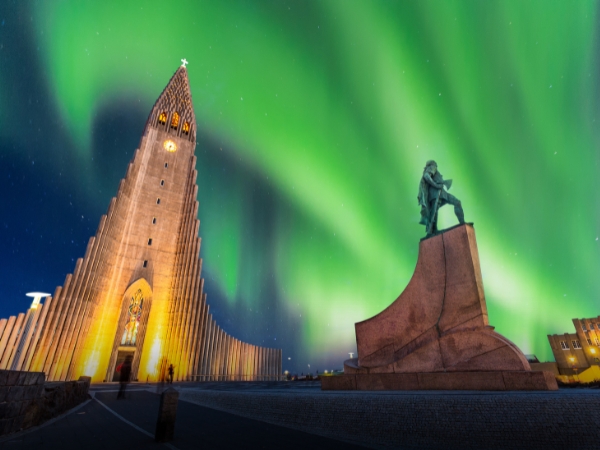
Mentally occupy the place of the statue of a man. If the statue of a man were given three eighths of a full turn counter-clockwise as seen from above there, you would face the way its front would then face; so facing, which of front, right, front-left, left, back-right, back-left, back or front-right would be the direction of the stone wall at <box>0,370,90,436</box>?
back-left

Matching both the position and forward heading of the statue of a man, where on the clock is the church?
The church is roughly at 5 o'clock from the statue of a man.
